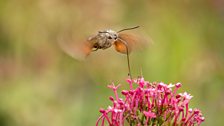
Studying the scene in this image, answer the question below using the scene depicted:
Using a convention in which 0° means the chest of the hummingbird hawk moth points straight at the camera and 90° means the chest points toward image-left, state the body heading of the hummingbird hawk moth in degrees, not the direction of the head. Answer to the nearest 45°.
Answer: approximately 315°
